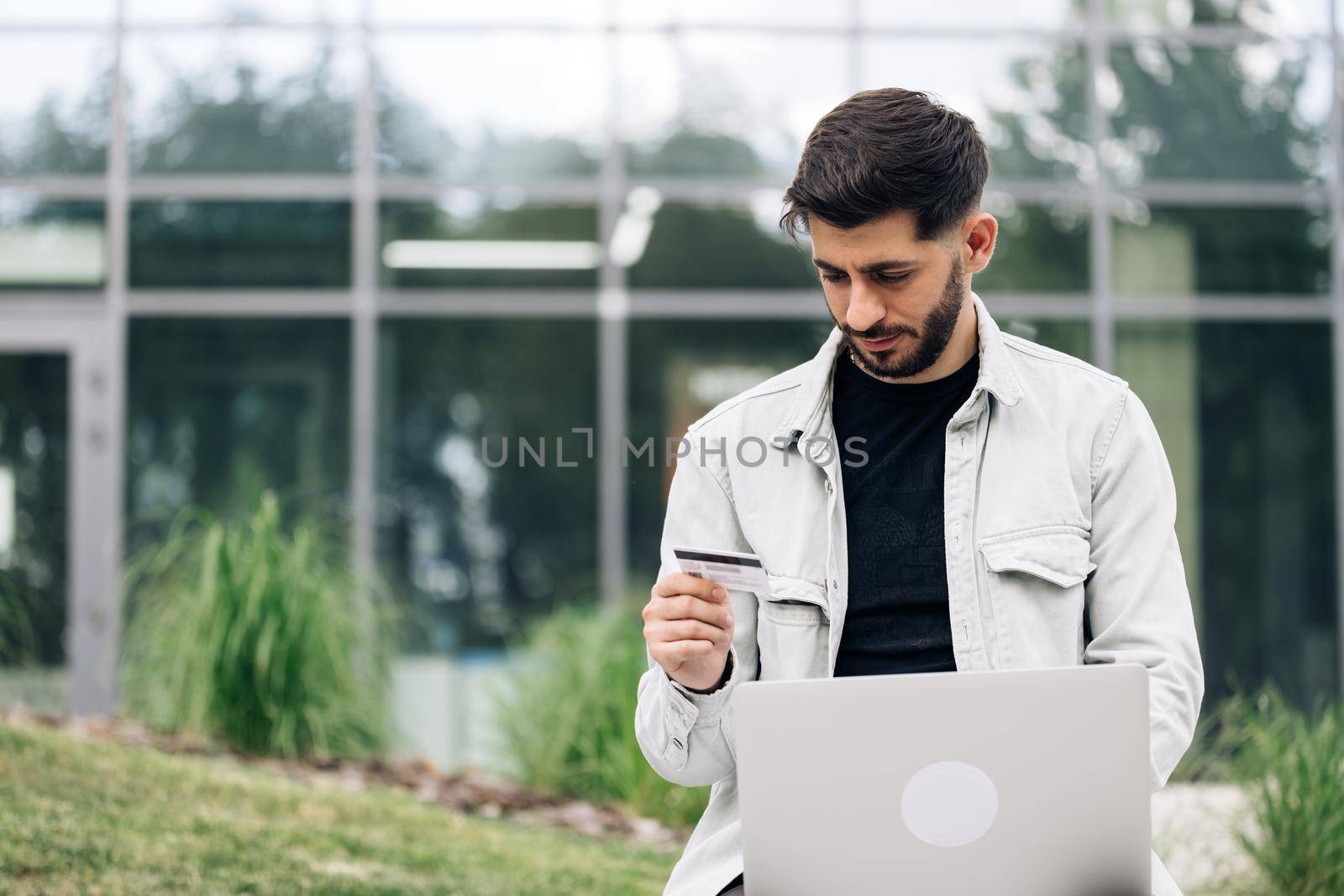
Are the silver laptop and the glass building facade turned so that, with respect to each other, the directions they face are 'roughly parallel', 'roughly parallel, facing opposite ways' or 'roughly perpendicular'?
roughly parallel, facing opposite ways

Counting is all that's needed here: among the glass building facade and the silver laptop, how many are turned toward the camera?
1

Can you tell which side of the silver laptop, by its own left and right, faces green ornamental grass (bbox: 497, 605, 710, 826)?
front

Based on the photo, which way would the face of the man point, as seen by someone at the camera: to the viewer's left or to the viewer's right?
to the viewer's left

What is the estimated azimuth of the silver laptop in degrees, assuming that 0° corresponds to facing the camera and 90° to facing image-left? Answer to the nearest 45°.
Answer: approximately 180°

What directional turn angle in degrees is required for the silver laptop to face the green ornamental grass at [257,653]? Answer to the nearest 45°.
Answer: approximately 45° to its left

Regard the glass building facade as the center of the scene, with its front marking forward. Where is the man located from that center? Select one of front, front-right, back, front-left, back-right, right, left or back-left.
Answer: front

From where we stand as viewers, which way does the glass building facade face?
facing the viewer

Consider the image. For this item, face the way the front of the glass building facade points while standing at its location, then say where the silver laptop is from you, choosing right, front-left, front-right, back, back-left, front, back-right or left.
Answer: front

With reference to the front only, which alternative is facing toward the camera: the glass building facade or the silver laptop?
the glass building facade

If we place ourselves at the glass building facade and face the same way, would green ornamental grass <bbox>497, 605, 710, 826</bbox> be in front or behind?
in front
